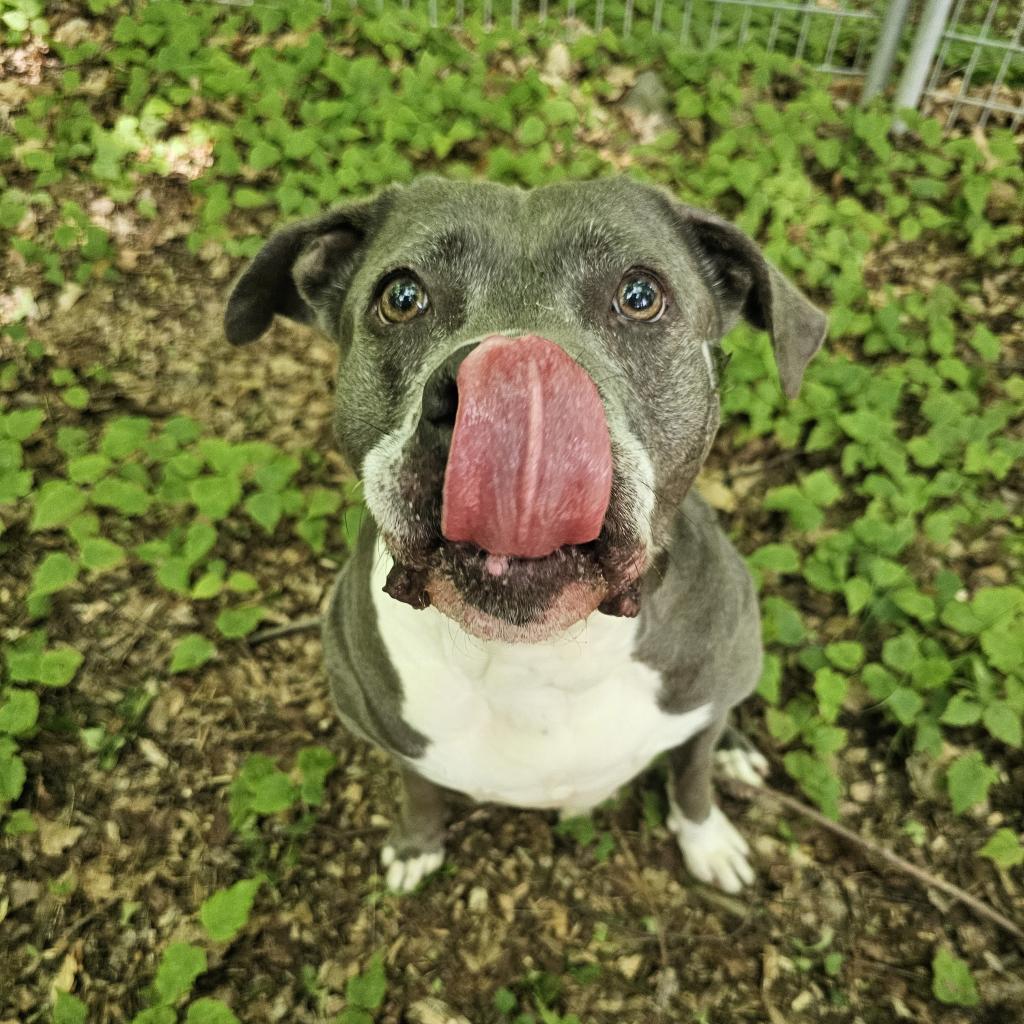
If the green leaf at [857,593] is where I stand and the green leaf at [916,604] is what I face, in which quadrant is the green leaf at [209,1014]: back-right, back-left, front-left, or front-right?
back-right

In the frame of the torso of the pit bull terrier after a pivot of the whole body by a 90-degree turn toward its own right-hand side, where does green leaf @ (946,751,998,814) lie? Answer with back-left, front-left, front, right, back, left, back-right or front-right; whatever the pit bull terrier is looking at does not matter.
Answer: back

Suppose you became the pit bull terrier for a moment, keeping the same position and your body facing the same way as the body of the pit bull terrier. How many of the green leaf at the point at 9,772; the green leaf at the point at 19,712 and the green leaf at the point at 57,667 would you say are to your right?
3

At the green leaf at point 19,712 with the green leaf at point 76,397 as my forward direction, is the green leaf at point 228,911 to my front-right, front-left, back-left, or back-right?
back-right

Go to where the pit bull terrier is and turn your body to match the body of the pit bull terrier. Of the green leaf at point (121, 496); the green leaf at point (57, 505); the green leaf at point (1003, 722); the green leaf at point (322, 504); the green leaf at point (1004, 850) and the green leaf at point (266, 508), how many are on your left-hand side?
2

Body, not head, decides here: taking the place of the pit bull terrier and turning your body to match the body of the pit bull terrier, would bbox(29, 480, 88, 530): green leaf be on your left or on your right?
on your right

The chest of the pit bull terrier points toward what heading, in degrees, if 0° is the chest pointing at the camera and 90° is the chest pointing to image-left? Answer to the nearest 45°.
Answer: approximately 0°

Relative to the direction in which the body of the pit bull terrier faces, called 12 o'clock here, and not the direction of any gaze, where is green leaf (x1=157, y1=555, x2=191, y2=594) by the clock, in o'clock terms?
The green leaf is roughly at 4 o'clock from the pit bull terrier.

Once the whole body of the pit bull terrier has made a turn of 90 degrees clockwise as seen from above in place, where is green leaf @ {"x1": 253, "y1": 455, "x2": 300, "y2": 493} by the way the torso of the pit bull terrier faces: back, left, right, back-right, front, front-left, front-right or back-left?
front-right

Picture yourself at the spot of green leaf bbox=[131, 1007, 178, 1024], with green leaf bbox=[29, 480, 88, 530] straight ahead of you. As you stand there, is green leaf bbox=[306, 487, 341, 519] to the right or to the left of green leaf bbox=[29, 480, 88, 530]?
right

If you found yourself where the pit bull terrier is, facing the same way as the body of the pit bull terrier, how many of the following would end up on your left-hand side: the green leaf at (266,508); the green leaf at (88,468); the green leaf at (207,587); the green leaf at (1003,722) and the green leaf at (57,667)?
1

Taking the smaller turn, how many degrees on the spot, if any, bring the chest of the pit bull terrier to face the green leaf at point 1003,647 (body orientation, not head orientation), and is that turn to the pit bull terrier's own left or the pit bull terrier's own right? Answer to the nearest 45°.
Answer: approximately 90° to the pit bull terrier's own left

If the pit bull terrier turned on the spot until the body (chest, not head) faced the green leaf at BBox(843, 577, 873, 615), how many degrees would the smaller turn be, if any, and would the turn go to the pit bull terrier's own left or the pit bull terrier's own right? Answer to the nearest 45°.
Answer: approximately 135° to the pit bull terrier's own left

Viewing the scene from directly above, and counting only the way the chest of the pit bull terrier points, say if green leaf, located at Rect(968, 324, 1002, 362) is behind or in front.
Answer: behind

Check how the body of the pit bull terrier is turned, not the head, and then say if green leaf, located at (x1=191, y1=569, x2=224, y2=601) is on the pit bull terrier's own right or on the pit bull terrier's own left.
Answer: on the pit bull terrier's own right

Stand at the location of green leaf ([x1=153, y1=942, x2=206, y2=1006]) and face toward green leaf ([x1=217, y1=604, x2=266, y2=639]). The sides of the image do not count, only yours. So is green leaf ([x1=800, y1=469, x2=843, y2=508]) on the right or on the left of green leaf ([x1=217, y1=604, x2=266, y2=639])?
right

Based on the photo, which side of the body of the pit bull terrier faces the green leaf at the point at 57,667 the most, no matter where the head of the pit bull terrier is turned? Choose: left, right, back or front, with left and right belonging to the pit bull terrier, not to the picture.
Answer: right

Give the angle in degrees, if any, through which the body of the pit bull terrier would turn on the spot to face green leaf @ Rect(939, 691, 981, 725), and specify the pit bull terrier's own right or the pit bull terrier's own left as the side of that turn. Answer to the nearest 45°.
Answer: approximately 90° to the pit bull terrier's own left
